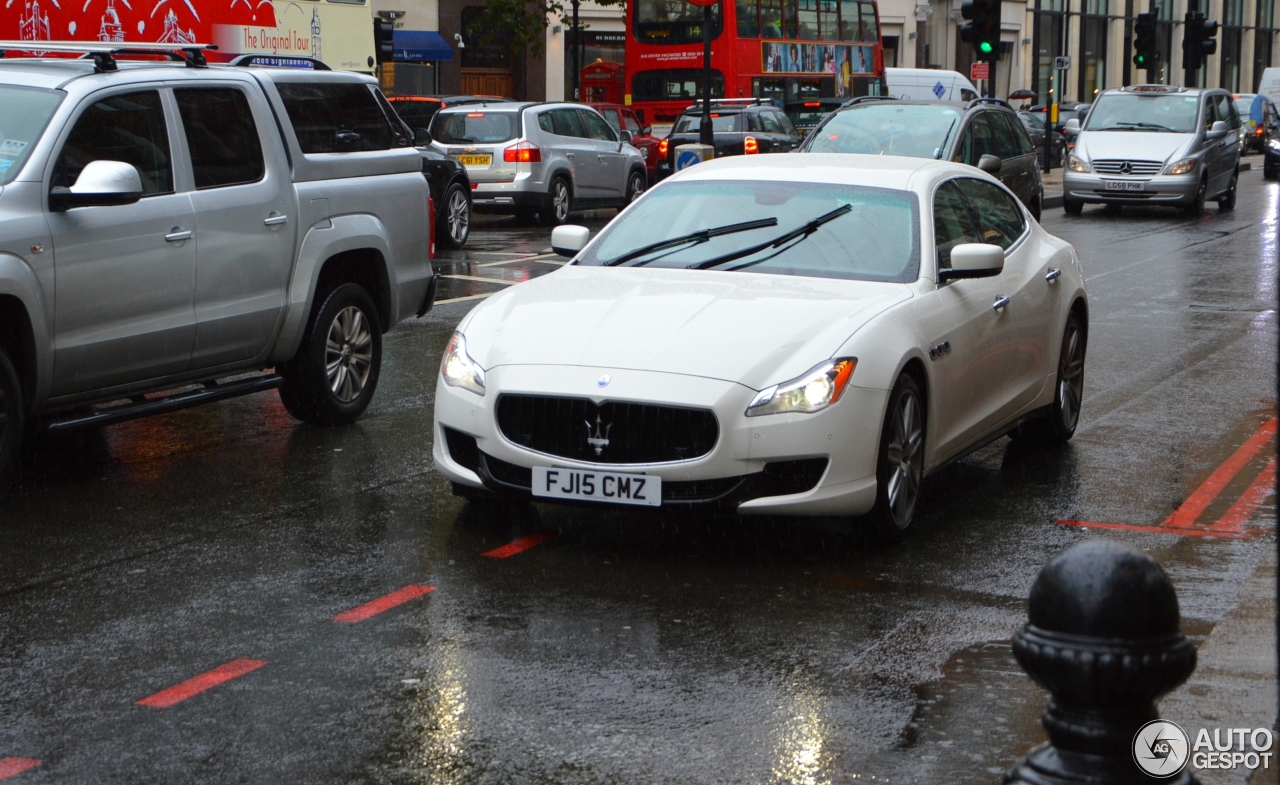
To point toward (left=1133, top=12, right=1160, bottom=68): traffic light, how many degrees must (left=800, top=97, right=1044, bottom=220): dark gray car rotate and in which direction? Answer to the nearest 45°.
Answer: approximately 135° to its right

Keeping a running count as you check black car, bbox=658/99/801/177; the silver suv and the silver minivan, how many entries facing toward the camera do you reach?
1

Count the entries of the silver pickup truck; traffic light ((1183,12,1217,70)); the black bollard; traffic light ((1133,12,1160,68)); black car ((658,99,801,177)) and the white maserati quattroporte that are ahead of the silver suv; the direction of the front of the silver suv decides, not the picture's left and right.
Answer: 3

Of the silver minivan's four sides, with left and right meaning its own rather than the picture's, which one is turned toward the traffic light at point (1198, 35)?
back

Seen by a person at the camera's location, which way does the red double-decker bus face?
facing away from the viewer and to the right of the viewer

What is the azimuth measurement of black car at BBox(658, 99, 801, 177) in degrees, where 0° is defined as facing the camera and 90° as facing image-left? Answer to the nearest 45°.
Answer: approximately 225°

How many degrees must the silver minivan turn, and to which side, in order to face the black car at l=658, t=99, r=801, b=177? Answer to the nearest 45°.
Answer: approximately 90° to its right

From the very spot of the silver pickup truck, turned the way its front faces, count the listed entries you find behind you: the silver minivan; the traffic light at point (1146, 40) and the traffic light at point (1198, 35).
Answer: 3

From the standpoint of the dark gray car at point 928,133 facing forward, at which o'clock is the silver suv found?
The silver suv is roughly at 3 o'clock from the dark gray car.

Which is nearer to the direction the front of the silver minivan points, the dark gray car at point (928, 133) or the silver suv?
the dark gray car

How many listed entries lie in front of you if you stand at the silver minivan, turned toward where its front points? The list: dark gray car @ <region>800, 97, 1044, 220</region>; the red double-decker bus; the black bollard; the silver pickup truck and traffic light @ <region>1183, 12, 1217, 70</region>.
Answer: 3

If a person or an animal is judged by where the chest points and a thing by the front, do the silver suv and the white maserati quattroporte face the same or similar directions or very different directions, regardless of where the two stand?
very different directions

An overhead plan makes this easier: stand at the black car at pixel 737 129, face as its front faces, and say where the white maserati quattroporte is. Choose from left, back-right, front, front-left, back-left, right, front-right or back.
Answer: back-right

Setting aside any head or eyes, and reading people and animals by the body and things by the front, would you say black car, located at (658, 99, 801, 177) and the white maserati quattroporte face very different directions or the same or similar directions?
very different directions

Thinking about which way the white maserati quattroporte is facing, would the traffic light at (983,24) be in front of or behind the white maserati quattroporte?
behind
